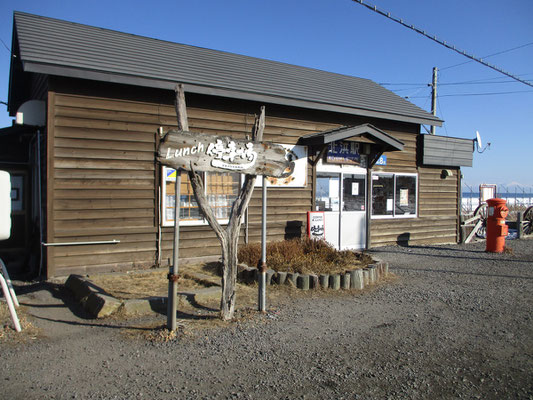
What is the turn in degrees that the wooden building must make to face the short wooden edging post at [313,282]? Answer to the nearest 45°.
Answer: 0° — it already faces it

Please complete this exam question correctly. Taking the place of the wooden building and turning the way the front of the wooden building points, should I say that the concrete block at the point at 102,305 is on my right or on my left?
on my right

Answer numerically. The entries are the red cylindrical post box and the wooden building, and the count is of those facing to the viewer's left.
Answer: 0

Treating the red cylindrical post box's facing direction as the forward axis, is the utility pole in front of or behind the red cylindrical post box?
behind

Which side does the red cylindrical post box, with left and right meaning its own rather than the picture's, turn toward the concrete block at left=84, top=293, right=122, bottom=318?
right

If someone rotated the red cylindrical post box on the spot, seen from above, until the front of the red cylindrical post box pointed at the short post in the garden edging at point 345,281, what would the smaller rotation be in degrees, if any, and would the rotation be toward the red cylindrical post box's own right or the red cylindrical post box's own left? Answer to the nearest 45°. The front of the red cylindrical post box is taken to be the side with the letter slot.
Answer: approximately 45° to the red cylindrical post box's own right

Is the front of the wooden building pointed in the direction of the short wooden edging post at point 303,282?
yes

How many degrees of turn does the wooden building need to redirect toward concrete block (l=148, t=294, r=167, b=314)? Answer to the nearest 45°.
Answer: approximately 45° to its right

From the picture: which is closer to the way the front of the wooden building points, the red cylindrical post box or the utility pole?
the red cylindrical post box

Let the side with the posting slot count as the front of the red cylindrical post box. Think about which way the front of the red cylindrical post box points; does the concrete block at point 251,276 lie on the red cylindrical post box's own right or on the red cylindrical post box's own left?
on the red cylindrical post box's own right

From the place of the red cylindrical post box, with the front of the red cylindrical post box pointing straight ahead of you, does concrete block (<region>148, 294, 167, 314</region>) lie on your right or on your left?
on your right

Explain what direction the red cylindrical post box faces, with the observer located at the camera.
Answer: facing the viewer and to the right of the viewer

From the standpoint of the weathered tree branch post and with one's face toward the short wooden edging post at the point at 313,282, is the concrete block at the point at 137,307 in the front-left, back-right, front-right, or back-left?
back-left

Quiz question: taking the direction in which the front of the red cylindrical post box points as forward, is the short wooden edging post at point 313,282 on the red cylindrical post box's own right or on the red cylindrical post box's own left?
on the red cylindrical post box's own right

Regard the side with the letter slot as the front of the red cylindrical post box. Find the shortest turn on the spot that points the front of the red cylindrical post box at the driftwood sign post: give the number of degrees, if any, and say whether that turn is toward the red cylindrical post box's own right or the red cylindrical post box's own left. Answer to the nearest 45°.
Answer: approximately 45° to the red cylindrical post box's own right
